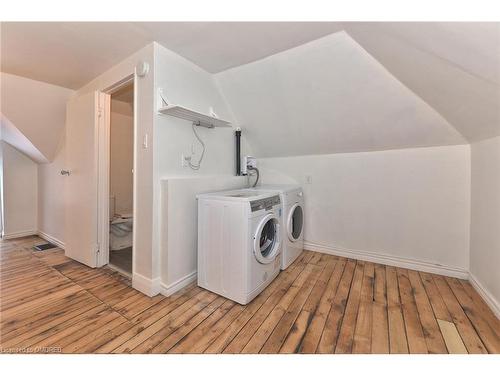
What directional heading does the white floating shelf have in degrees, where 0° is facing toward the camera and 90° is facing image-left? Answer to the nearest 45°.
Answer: approximately 315°

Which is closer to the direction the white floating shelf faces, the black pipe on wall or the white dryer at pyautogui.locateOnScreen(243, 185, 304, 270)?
the white dryer

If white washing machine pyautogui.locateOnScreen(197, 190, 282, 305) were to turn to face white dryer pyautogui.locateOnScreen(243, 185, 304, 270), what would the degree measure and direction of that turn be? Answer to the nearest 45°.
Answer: approximately 90° to its left
